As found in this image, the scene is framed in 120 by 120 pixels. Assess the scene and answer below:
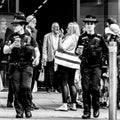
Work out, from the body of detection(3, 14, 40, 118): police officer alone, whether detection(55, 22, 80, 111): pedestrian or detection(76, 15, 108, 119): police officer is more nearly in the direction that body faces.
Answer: the police officer

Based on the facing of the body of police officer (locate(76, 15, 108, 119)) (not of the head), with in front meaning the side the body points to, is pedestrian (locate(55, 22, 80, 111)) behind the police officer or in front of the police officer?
behind

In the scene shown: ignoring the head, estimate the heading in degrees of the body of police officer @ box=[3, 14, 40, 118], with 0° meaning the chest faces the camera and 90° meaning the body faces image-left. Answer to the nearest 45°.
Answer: approximately 0°

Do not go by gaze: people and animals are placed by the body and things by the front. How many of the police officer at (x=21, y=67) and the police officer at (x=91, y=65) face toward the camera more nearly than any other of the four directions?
2

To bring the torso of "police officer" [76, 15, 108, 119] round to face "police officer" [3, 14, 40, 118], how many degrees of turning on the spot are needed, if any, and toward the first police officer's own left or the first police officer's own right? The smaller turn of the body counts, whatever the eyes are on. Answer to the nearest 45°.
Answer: approximately 90° to the first police officer's own right

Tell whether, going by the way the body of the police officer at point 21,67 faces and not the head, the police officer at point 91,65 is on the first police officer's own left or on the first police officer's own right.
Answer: on the first police officer's own left

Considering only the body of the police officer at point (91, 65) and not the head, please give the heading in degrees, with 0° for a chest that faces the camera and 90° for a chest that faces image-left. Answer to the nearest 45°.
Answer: approximately 0°
